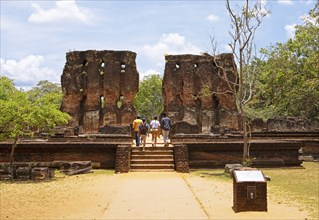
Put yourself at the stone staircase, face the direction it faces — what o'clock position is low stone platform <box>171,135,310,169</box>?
The low stone platform is roughly at 9 o'clock from the stone staircase.

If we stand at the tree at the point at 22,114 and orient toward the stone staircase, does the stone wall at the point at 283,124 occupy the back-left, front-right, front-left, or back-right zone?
front-left

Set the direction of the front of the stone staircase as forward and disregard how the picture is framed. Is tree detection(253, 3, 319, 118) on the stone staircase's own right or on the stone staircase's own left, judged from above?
on the stone staircase's own left

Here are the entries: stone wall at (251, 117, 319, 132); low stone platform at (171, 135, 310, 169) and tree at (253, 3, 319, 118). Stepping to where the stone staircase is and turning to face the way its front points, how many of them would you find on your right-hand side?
0

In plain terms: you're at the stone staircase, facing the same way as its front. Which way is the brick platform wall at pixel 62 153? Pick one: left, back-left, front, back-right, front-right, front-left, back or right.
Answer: right

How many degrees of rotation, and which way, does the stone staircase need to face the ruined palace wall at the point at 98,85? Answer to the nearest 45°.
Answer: approximately 180°

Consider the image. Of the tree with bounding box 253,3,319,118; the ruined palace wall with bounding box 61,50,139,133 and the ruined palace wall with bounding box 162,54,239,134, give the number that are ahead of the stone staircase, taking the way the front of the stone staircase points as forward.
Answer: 0

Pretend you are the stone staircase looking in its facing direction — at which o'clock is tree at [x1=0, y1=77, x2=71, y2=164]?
The tree is roughly at 2 o'clock from the stone staircase.

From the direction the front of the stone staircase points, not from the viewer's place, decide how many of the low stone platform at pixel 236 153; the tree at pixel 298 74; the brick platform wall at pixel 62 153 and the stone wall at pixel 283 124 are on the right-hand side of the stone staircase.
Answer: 1

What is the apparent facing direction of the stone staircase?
toward the camera

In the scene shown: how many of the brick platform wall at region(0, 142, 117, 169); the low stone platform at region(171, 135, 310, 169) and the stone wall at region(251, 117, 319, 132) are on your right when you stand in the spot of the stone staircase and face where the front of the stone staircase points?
1

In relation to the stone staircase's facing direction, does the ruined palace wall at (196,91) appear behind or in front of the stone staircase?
behind

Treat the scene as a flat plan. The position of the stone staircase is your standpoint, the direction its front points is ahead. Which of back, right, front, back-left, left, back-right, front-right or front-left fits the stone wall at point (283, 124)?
back-left

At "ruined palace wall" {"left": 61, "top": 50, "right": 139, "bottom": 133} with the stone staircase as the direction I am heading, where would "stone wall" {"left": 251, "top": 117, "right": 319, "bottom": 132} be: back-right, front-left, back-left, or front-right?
front-left
